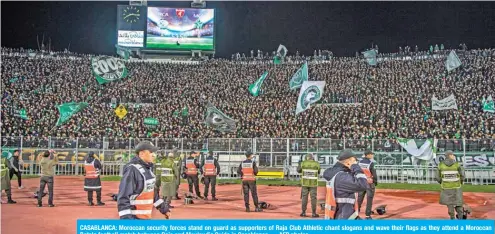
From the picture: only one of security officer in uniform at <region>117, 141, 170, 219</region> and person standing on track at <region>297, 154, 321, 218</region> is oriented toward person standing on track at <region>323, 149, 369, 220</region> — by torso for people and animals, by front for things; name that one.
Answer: the security officer in uniform

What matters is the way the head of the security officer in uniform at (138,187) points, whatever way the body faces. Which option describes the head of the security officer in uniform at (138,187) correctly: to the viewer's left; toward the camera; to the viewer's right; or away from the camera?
to the viewer's right

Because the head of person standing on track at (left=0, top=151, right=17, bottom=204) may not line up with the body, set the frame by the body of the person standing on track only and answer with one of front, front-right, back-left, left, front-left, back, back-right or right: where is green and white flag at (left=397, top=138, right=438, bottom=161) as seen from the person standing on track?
front

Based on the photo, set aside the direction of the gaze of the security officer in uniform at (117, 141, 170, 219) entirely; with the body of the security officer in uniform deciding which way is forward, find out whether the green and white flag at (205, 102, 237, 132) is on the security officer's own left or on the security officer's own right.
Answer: on the security officer's own left

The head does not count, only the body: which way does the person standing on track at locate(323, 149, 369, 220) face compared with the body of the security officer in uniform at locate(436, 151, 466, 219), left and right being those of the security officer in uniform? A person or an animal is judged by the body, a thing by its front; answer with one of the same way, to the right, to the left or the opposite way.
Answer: to the right

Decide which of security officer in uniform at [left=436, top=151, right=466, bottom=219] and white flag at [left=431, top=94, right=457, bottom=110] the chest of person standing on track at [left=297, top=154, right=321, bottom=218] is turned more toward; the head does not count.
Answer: the white flag

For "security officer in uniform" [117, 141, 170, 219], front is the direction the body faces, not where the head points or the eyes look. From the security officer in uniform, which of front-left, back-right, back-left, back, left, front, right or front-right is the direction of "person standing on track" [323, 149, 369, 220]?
front

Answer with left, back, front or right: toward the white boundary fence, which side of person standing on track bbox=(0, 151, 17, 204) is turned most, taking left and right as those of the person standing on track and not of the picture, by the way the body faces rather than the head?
front
